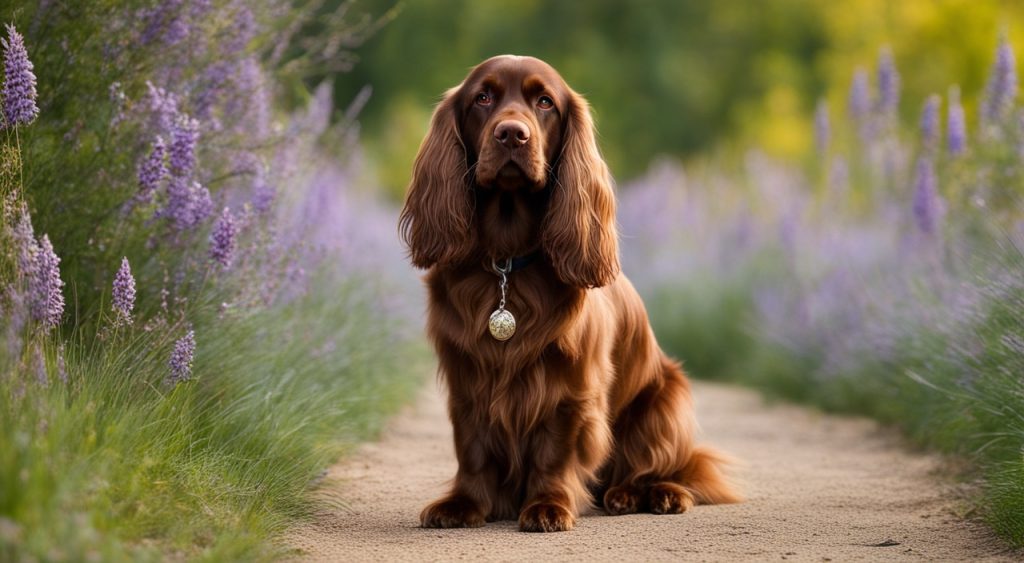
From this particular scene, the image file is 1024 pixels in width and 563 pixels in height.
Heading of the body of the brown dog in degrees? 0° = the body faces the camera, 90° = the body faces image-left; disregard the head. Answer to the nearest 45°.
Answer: approximately 45°

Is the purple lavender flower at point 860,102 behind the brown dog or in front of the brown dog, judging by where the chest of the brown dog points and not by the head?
behind

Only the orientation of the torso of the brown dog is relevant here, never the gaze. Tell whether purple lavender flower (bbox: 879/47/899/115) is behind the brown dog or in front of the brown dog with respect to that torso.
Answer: behind
